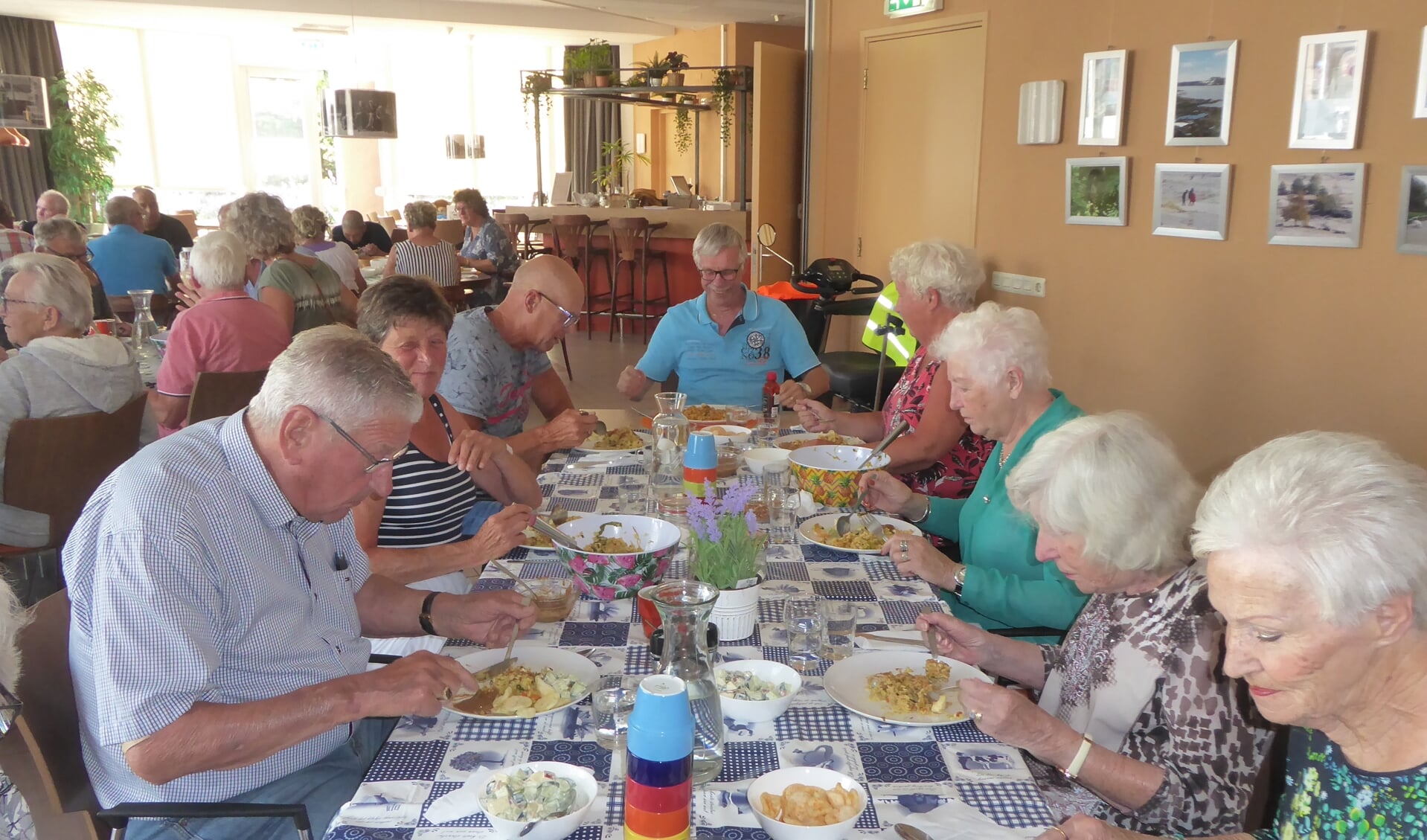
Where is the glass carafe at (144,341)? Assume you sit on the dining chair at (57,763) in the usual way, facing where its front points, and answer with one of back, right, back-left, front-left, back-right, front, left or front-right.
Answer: left

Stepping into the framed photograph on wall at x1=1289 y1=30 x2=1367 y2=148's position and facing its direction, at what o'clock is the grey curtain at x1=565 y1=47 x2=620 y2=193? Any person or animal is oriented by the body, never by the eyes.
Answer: The grey curtain is roughly at 3 o'clock from the framed photograph on wall.

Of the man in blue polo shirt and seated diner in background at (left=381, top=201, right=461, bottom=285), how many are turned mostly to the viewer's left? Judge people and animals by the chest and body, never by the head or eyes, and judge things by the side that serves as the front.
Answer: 0

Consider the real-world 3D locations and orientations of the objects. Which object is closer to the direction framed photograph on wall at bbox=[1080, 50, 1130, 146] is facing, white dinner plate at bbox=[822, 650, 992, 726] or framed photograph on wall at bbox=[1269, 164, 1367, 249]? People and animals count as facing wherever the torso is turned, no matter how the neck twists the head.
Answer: the white dinner plate

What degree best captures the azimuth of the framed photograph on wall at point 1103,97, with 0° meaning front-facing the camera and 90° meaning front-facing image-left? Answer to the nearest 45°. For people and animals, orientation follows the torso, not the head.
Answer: approximately 45°

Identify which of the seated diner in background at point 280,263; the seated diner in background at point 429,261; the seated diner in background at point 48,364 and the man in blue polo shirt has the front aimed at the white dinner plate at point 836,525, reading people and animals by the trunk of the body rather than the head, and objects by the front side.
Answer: the man in blue polo shirt

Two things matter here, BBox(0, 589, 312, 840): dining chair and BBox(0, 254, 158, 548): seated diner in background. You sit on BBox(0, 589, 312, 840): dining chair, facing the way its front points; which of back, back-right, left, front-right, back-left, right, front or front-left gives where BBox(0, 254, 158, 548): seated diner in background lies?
left

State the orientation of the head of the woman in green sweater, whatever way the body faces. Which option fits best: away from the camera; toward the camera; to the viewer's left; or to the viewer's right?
to the viewer's left

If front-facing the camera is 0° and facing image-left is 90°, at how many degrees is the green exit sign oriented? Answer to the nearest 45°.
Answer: approximately 45°

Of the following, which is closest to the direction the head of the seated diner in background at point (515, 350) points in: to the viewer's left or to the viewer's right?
to the viewer's right

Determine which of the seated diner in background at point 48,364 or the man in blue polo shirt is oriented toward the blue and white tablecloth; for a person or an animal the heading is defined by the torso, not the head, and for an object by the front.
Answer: the man in blue polo shirt

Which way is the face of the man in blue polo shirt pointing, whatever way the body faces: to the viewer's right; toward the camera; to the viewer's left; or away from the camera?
toward the camera

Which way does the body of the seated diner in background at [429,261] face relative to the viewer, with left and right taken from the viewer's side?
facing away from the viewer

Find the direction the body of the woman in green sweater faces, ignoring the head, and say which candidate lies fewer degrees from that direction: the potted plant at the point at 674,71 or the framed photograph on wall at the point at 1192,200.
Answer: the potted plant

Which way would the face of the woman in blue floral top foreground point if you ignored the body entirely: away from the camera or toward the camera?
toward the camera

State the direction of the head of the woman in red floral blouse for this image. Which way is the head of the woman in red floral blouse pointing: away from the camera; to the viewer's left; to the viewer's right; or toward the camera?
to the viewer's left

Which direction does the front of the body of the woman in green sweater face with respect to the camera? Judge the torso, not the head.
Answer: to the viewer's left

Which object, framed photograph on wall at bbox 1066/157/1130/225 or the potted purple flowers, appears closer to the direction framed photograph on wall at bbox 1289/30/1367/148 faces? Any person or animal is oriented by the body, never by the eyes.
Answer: the potted purple flowers

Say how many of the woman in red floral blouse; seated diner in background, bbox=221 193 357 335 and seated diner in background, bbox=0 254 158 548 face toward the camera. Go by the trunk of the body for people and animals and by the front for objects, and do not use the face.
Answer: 0
